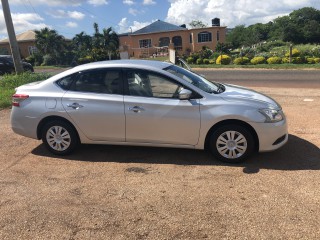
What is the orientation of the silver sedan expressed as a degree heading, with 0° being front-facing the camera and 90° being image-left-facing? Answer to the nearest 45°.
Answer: approximately 270°

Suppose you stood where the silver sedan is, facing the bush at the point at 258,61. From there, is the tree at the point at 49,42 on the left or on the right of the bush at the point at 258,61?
left

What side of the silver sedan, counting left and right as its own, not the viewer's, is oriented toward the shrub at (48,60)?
left

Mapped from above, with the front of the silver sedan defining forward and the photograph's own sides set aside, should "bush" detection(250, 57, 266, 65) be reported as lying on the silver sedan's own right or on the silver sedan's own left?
on the silver sedan's own left

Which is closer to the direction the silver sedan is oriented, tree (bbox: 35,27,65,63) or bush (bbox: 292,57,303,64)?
the bush

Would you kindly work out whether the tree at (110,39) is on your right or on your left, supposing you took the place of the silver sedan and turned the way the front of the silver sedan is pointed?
on your left

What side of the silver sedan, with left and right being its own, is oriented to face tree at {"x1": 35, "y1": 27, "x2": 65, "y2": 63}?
left

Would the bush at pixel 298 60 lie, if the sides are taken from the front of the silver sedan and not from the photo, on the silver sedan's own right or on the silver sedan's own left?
on the silver sedan's own left
